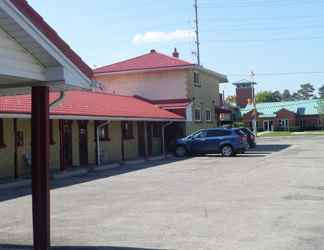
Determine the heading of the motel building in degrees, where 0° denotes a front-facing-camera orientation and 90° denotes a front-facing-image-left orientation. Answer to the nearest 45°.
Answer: approximately 315°

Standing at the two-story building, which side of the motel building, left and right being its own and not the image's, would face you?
left
